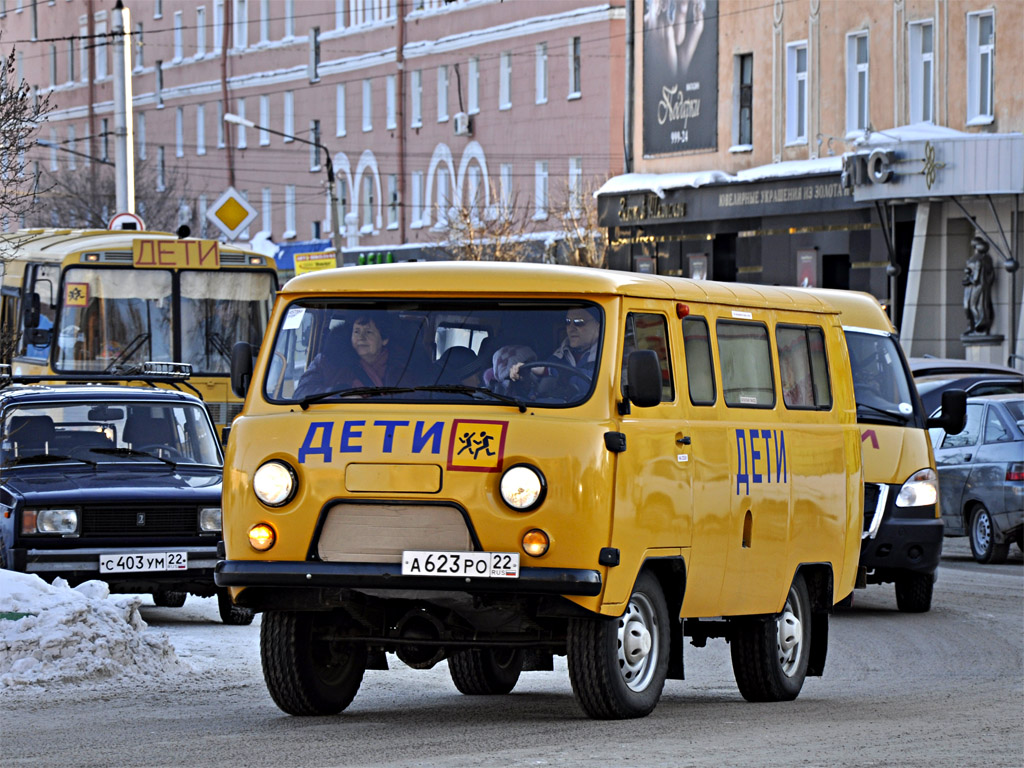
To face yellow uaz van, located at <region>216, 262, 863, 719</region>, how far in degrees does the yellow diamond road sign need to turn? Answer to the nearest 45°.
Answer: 0° — it already faces it

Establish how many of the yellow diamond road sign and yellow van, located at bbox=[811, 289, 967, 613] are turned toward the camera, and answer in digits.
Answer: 2

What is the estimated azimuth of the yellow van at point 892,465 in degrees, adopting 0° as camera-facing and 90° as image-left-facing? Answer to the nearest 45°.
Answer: approximately 0°

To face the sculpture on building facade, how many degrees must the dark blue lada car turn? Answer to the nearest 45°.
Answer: approximately 135° to its left

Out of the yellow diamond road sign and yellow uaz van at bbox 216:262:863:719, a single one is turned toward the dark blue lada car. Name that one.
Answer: the yellow diamond road sign

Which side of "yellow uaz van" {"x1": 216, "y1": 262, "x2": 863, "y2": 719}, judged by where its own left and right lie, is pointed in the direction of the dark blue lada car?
right

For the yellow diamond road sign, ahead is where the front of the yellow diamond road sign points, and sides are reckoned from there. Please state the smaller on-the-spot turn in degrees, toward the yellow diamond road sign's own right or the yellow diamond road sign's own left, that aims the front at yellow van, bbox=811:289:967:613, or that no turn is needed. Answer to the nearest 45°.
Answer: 0° — it already faces it

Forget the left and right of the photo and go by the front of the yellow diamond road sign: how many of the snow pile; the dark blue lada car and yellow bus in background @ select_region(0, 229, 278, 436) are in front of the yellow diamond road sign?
3

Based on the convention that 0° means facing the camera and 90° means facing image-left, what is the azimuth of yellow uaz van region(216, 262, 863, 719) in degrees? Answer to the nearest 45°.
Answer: approximately 45°
